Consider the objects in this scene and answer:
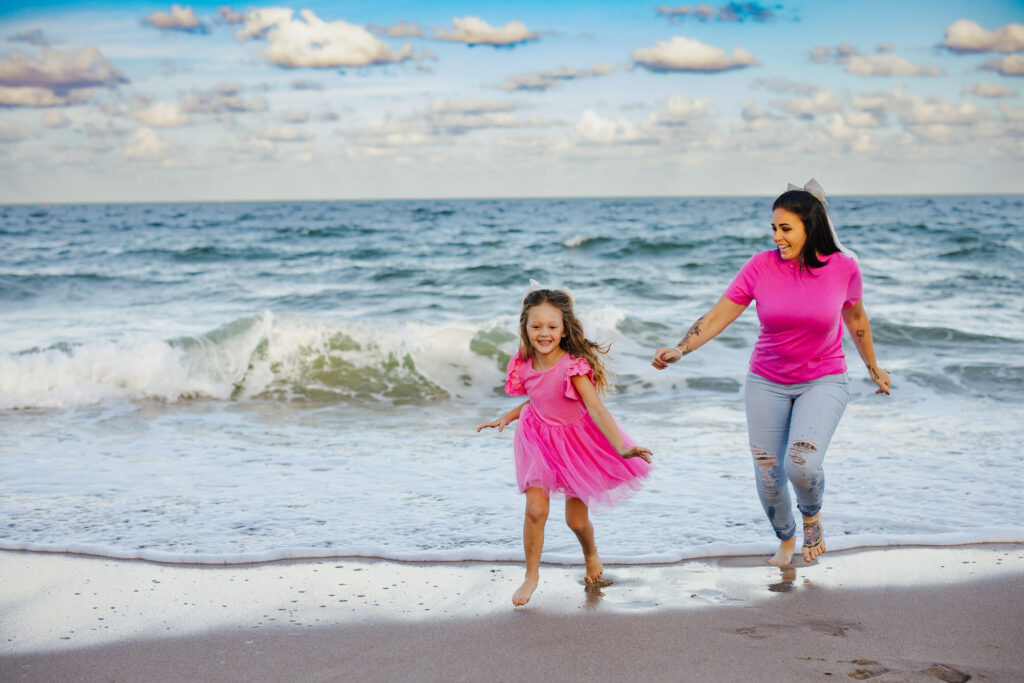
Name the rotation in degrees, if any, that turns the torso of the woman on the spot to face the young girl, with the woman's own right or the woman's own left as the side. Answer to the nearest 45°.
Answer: approximately 90° to the woman's own right

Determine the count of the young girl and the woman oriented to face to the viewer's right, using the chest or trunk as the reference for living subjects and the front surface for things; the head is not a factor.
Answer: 0

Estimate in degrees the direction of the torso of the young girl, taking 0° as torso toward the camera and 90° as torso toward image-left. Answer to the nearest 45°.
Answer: approximately 45°

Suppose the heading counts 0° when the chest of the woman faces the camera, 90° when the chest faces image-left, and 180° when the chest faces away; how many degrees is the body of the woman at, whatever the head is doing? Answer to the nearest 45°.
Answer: approximately 0°

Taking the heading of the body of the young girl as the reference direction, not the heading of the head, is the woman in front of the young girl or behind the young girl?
behind
